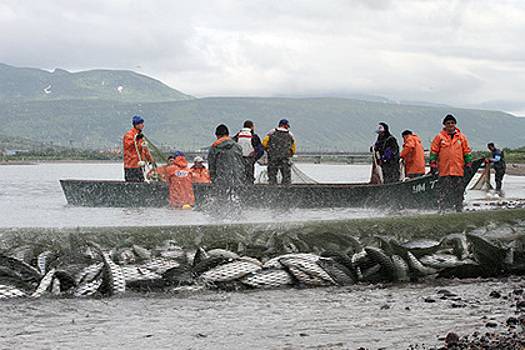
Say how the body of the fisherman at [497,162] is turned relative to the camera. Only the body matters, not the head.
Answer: to the viewer's left

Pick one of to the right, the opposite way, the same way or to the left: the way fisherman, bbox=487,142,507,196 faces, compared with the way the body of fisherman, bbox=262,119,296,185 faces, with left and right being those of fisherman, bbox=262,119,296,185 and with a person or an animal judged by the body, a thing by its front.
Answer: to the left

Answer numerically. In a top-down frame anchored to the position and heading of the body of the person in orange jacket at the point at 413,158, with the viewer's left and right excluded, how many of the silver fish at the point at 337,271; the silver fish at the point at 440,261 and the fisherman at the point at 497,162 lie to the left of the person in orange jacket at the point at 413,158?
2

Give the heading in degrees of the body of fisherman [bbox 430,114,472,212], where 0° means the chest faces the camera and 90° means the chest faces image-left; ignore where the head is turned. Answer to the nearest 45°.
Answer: approximately 0°

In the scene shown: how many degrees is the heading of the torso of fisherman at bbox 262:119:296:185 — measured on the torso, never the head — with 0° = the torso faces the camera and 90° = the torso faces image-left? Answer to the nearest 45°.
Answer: approximately 180°

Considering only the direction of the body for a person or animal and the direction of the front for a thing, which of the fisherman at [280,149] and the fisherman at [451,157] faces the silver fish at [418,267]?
the fisherman at [451,157]

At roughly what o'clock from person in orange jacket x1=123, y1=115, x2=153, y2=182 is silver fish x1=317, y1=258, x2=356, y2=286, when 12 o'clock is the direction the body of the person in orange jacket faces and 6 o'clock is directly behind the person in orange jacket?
The silver fish is roughly at 1 o'clock from the person in orange jacket.

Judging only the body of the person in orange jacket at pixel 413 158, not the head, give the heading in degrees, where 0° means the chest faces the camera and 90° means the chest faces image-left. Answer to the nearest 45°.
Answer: approximately 90°

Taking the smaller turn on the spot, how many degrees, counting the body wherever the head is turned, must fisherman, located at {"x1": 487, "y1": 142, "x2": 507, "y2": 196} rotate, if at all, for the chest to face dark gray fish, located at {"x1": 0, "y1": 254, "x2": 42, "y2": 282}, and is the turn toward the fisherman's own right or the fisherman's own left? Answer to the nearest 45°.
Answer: approximately 90° to the fisherman's own left

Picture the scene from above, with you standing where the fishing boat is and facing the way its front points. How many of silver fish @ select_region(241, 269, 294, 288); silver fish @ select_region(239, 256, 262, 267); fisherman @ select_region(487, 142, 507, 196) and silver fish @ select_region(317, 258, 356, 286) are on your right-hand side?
3

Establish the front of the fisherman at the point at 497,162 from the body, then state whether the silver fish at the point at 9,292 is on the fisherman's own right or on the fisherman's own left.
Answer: on the fisherman's own left
